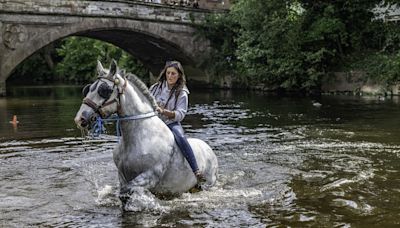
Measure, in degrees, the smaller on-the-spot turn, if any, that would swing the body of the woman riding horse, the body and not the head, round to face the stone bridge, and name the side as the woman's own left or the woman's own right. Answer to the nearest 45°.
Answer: approximately 135° to the woman's own right

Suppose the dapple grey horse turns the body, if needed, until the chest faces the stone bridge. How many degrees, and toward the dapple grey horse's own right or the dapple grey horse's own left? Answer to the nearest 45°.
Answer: approximately 135° to the dapple grey horse's own right

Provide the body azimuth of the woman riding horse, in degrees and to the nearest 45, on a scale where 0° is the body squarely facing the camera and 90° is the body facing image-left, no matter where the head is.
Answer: approximately 45°
